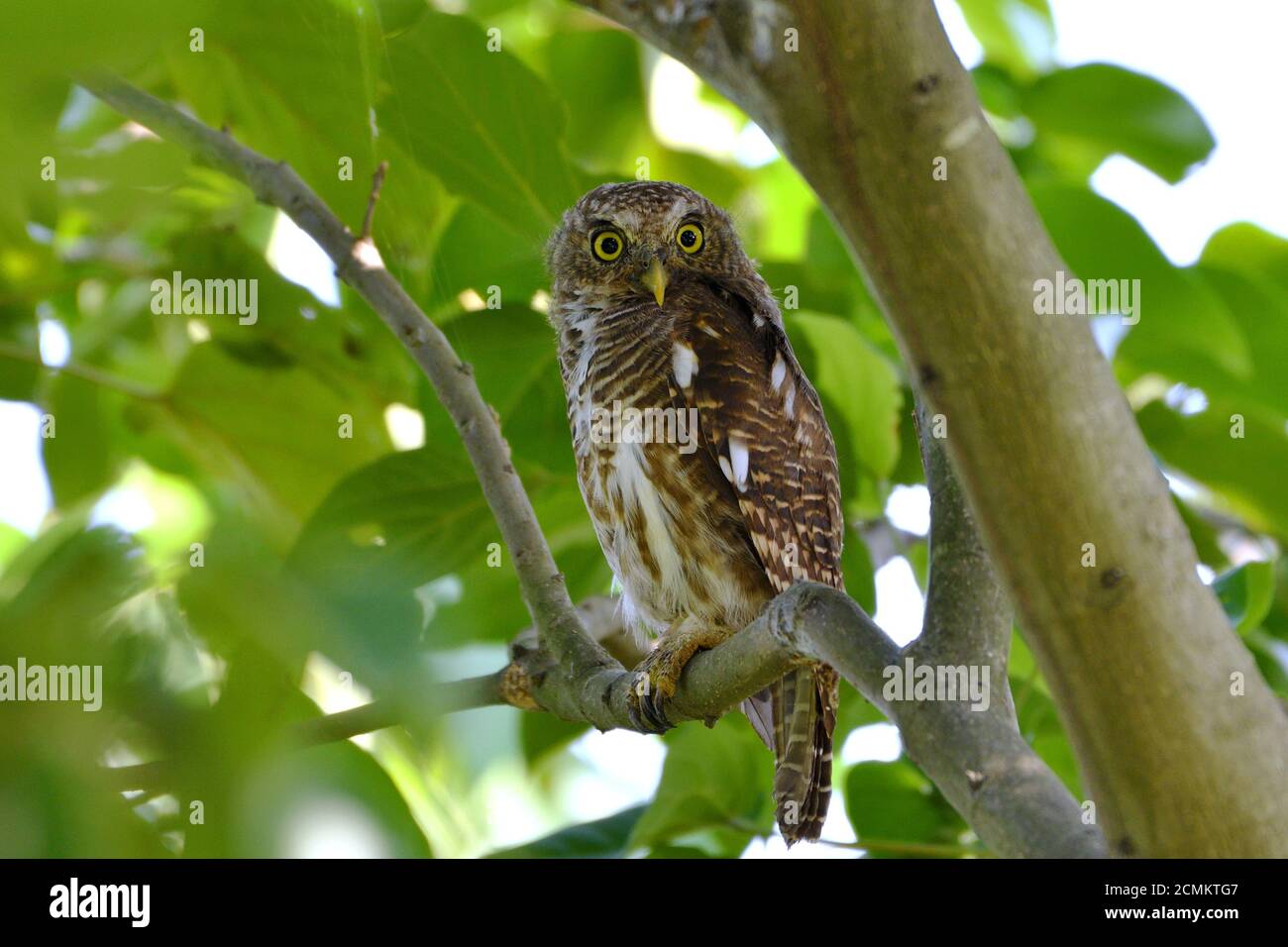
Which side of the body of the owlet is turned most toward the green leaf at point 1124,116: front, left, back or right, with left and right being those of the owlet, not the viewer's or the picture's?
back

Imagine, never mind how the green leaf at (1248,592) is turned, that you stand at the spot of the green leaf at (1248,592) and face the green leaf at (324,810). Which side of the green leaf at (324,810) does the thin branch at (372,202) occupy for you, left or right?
right

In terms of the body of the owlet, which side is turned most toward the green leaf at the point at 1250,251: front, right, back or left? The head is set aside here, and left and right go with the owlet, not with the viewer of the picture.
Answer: back

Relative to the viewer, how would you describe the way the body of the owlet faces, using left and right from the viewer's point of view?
facing the viewer and to the left of the viewer

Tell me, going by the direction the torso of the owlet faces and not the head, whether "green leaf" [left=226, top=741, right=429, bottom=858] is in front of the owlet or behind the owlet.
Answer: in front
